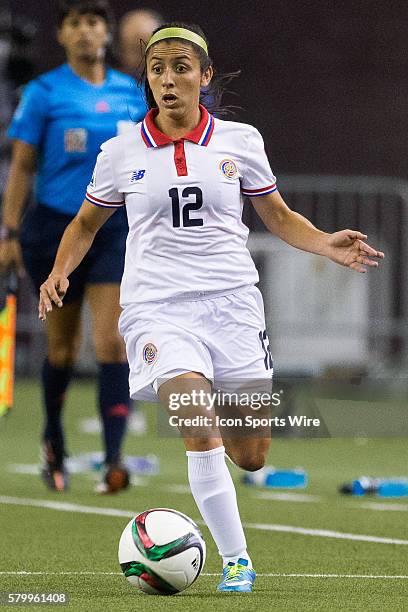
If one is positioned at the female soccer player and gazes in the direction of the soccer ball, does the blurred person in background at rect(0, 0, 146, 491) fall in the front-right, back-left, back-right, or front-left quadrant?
back-right

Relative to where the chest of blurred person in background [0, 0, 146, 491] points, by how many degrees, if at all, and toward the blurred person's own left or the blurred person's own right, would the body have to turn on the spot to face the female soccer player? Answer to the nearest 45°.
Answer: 0° — they already face them

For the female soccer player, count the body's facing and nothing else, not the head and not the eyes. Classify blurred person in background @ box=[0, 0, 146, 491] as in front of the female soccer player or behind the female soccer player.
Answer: behind

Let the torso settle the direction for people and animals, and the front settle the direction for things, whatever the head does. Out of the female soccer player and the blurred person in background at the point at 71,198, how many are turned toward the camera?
2

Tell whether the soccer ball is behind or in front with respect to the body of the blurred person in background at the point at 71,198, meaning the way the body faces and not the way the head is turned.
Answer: in front

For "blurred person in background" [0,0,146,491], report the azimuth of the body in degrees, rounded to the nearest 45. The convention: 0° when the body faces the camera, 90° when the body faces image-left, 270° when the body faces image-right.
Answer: approximately 0°
